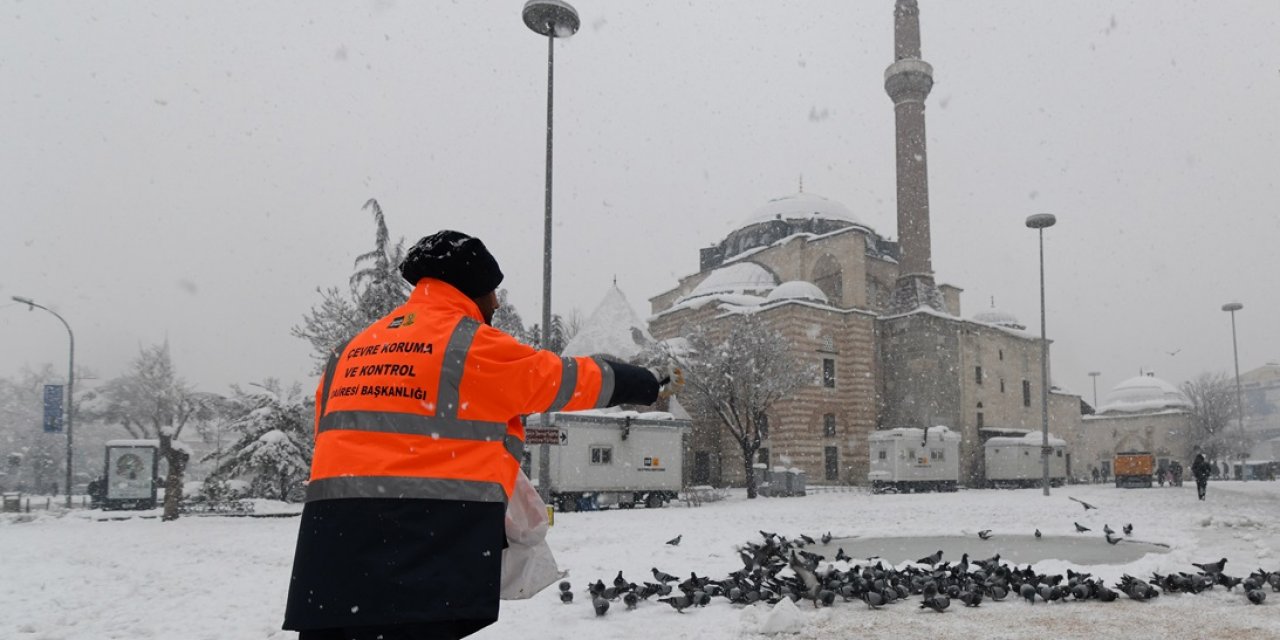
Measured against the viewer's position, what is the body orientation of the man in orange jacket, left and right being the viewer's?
facing away from the viewer and to the right of the viewer

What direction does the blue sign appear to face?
toward the camera

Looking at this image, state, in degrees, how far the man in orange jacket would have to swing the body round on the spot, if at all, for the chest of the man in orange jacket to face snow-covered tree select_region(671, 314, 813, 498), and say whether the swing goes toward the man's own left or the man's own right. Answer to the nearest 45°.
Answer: approximately 45° to the man's own left

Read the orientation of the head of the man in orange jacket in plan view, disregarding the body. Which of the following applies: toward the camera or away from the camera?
away from the camera

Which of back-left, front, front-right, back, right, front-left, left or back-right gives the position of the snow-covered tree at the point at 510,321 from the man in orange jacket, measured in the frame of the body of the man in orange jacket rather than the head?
front-left

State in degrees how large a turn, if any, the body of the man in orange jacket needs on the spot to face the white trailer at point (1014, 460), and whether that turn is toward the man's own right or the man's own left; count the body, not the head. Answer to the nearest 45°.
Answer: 0° — they already face it

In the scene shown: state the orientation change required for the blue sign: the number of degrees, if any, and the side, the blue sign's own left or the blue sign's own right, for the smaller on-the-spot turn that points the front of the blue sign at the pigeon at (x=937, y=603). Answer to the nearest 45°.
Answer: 0° — it already faces it

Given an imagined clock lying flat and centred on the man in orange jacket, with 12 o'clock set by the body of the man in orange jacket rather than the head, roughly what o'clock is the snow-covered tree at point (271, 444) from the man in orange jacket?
The snow-covered tree is roughly at 10 o'clock from the man in orange jacket.
